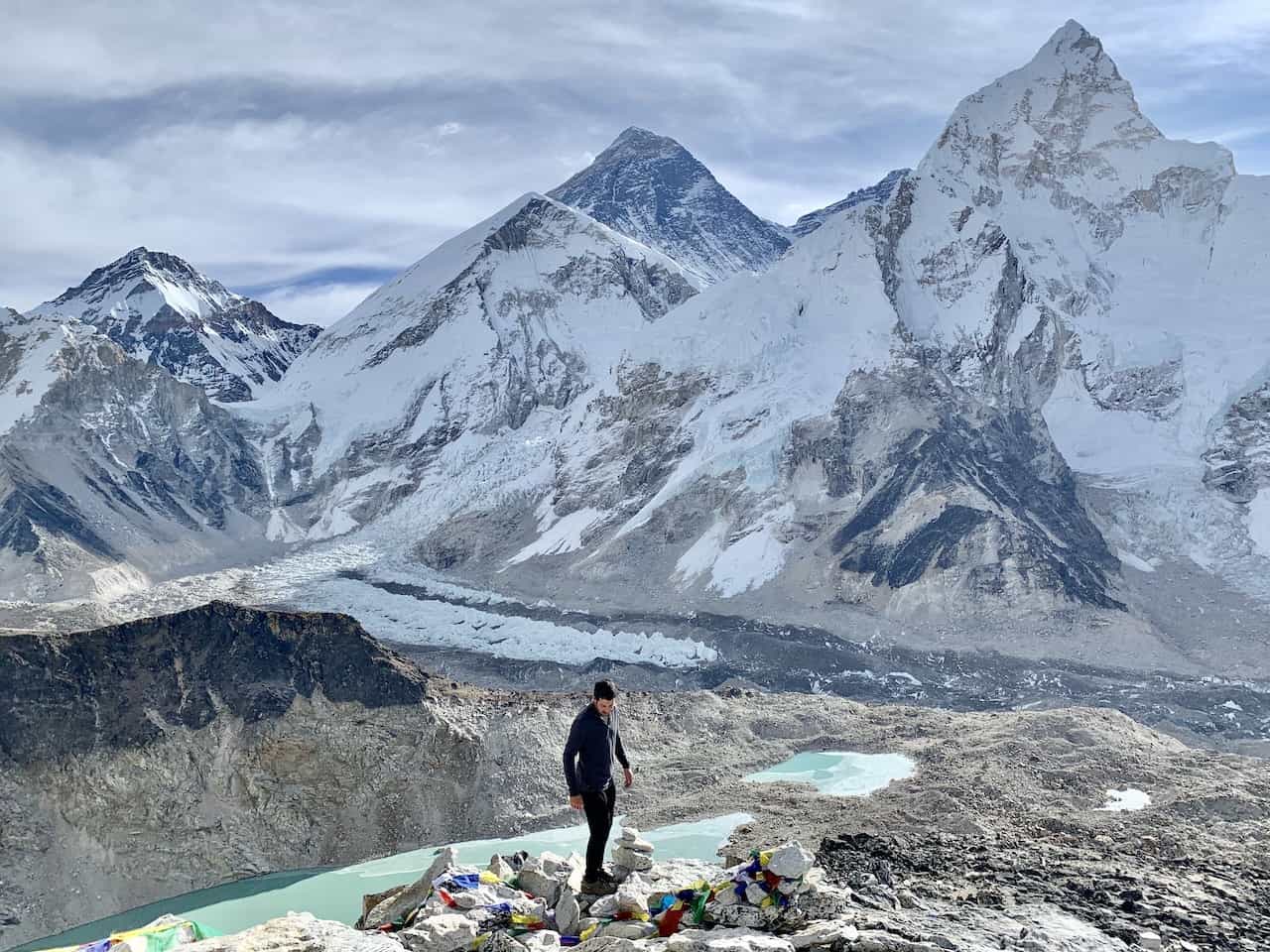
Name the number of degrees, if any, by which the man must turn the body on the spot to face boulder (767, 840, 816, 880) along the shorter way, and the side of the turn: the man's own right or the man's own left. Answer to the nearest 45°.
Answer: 0° — they already face it

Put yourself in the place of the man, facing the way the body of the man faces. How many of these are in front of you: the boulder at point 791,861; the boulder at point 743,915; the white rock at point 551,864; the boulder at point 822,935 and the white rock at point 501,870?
3

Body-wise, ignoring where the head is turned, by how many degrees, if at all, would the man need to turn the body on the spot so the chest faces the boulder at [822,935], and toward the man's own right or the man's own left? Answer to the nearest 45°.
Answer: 0° — they already face it

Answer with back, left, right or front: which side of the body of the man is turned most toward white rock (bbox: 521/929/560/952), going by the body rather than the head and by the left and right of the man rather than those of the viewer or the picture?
right

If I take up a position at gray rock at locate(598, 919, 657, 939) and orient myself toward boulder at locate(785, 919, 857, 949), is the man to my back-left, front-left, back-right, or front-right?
back-left

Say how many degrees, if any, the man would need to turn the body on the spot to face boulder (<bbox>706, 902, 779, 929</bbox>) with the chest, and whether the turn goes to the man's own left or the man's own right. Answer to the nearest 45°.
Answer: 0° — they already face it

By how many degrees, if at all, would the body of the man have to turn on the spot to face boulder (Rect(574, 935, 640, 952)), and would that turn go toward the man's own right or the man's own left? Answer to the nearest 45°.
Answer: approximately 45° to the man's own right

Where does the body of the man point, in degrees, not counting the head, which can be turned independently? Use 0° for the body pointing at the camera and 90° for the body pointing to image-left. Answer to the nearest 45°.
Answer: approximately 315°

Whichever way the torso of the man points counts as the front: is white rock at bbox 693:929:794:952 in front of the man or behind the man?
in front

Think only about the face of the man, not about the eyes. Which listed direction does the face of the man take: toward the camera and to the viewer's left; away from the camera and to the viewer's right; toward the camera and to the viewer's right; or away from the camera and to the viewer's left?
toward the camera and to the viewer's right
